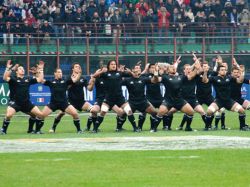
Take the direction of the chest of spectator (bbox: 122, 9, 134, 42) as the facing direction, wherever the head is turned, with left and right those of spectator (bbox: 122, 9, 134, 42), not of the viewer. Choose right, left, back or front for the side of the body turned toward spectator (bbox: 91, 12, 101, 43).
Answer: right

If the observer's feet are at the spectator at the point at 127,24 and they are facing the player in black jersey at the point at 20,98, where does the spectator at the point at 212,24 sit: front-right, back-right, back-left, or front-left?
back-left

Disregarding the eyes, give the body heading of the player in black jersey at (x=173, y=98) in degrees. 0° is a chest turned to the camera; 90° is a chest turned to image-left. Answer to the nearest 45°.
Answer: approximately 0°

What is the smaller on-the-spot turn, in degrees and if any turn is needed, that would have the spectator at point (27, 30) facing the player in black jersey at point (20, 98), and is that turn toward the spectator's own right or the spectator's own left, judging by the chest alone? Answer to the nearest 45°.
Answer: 0° — they already face them

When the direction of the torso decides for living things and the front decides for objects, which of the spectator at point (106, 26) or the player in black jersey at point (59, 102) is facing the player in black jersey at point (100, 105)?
the spectator

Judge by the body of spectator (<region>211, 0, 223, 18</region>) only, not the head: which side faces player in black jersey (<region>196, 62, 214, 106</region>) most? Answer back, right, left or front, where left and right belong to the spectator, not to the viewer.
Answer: front
